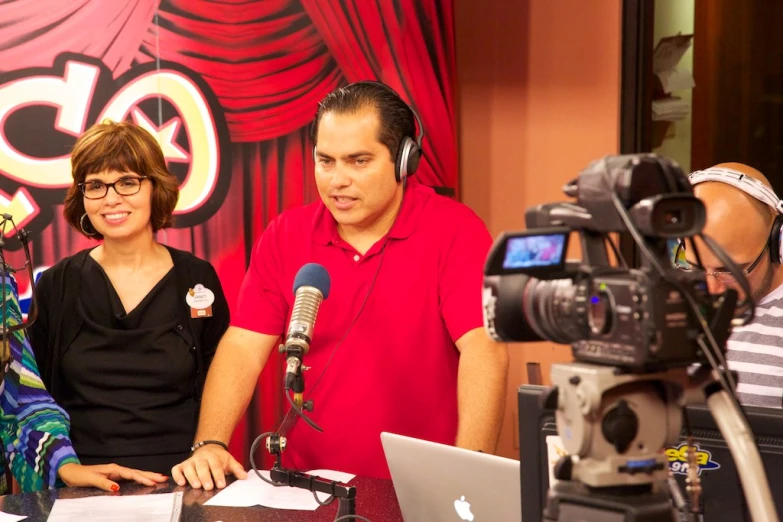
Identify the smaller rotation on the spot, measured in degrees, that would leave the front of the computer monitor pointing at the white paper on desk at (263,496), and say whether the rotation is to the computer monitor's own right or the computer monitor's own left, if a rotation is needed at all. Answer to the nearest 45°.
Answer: approximately 45° to the computer monitor's own left

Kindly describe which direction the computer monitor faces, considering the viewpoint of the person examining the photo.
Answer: facing away from the viewer

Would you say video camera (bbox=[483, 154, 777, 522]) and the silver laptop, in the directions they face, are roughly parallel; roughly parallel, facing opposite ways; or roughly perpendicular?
roughly perpendicular

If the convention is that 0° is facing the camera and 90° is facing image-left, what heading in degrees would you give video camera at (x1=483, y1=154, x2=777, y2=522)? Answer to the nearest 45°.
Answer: approximately 135°

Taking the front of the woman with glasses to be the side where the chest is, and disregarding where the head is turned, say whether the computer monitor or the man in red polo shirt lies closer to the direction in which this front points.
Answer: the computer monitor

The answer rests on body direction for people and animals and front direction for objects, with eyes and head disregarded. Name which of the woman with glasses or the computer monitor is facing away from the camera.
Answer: the computer monitor

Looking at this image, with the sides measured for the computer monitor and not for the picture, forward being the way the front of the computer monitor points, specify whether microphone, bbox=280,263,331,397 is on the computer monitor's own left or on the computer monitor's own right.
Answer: on the computer monitor's own left

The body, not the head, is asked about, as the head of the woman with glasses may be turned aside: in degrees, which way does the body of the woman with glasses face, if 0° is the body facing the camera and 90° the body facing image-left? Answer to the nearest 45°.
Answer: approximately 0°

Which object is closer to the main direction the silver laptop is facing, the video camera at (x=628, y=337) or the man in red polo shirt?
the man in red polo shirt

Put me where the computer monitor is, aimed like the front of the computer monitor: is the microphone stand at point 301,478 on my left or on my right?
on my left

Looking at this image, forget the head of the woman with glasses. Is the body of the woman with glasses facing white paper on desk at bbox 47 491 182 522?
yes
